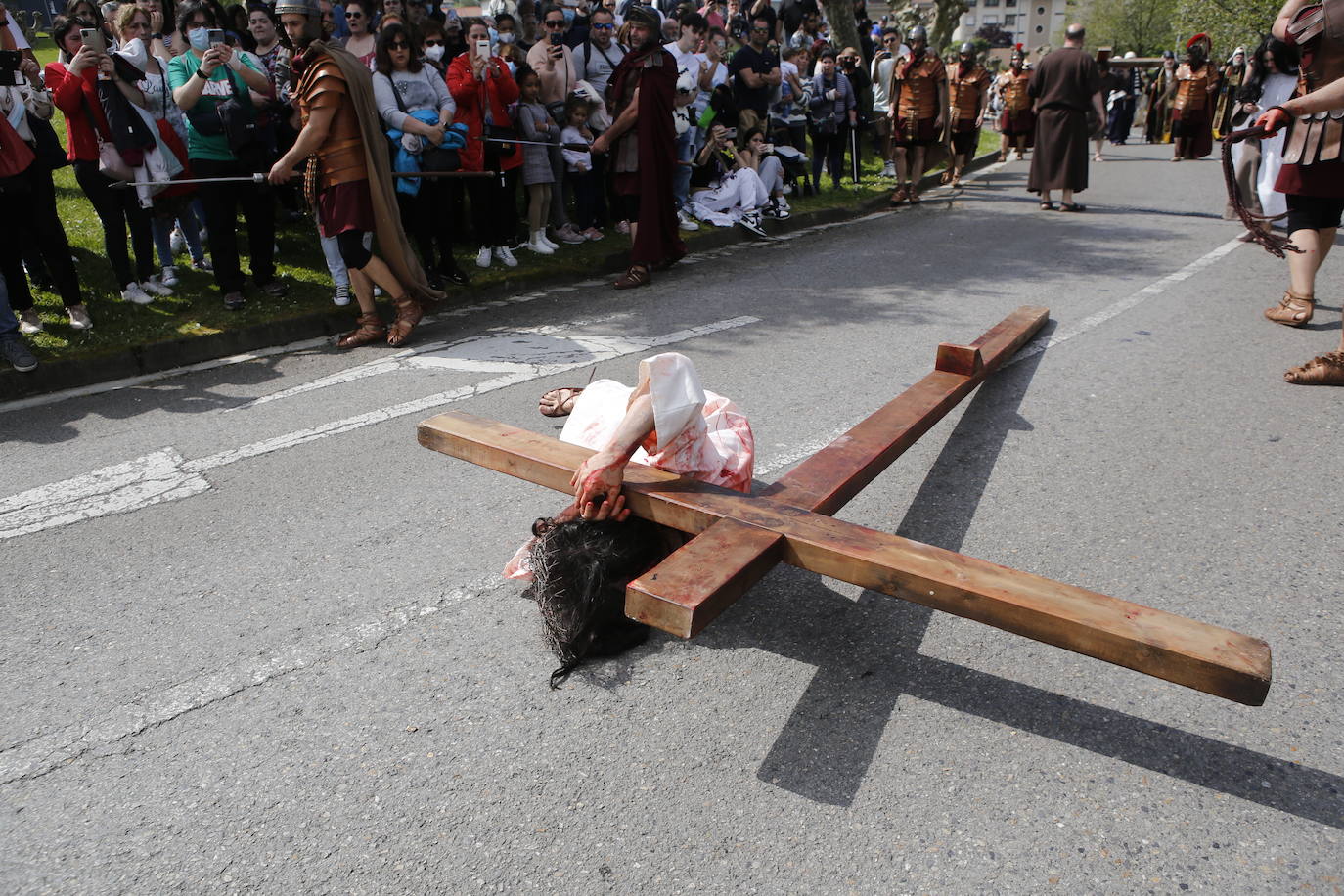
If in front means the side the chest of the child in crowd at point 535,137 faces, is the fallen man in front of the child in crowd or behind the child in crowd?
in front

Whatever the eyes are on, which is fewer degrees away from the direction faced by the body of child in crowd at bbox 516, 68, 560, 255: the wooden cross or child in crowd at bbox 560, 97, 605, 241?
the wooden cross

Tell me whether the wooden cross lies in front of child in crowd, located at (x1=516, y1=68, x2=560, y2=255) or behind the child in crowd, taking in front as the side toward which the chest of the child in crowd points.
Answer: in front

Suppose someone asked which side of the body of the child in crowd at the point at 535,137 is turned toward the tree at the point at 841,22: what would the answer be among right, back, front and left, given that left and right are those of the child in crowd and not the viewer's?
left

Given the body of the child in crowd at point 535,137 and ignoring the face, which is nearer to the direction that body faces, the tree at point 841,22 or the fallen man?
the fallen man

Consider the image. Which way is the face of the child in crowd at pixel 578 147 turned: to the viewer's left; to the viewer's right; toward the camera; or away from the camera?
toward the camera

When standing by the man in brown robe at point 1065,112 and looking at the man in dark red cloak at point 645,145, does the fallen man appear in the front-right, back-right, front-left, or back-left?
front-left

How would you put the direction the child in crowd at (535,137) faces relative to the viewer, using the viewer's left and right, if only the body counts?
facing the viewer and to the right of the viewer

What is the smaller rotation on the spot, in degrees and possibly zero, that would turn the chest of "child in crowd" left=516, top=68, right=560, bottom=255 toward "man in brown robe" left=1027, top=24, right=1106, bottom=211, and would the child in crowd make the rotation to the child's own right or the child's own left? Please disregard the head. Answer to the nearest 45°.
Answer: approximately 45° to the child's own left

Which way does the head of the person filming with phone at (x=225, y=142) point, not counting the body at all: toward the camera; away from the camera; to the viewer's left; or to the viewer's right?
toward the camera

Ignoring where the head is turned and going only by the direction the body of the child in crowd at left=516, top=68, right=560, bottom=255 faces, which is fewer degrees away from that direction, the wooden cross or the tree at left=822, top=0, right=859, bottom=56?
the wooden cross

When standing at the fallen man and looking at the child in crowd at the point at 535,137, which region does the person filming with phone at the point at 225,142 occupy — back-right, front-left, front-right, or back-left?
front-left

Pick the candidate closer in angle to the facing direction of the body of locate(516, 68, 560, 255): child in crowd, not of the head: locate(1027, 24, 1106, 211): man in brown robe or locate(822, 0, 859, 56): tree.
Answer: the man in brown robe

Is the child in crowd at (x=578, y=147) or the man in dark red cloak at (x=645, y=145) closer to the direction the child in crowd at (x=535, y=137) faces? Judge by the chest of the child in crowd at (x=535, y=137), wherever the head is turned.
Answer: the man in dark red cloak

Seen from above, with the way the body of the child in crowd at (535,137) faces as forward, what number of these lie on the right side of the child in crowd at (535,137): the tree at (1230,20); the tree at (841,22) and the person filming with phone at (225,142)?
1
